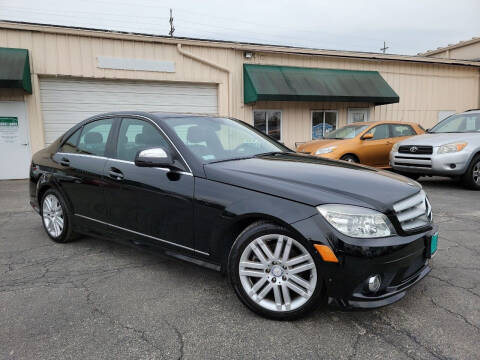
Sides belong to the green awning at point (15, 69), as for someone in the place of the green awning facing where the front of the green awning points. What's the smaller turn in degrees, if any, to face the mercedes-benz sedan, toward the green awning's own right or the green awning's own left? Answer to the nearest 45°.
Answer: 0° — it already faces it

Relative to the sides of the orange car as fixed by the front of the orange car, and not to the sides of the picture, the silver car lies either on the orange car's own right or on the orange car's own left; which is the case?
on the orange car's own left

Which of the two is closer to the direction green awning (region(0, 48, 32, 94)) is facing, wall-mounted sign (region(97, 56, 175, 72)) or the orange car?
the orange car

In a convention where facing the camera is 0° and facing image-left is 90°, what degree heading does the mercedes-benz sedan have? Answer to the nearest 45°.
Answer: approximately 315°

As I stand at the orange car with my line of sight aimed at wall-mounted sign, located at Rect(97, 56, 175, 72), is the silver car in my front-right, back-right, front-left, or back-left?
back-left

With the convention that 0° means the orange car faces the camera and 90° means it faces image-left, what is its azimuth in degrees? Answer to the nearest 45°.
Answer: approximately 45°

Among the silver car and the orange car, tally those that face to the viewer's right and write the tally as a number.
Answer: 0

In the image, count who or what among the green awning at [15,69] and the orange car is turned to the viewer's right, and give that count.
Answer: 0

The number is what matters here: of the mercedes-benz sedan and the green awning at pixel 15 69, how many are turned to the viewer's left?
0

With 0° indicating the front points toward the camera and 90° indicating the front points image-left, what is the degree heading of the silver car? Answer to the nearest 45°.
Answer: approximately 45°
